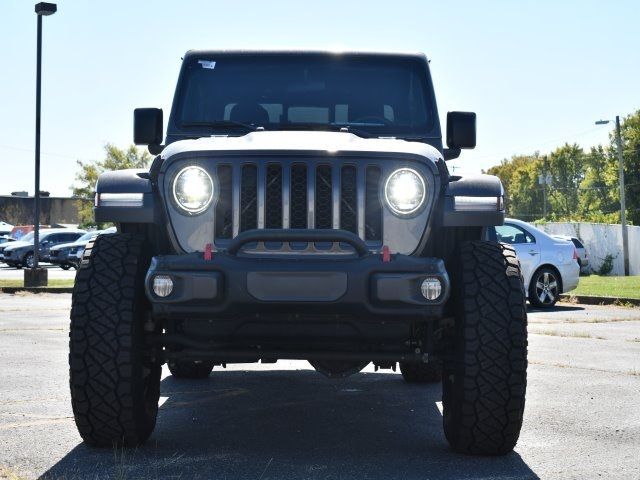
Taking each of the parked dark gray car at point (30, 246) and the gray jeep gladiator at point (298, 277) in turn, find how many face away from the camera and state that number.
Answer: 0

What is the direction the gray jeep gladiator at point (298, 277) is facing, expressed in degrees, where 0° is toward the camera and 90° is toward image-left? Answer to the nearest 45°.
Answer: approximately 0°

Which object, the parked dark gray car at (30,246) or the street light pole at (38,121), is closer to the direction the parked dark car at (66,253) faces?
the street light pole

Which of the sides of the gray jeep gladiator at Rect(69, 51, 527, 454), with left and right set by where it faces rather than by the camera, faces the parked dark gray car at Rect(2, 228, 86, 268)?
back

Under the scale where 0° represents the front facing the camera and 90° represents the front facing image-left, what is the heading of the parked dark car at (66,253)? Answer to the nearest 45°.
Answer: approximately 45°

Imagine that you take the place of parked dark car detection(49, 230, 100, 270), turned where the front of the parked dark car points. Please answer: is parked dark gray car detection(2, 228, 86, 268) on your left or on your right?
on your right
